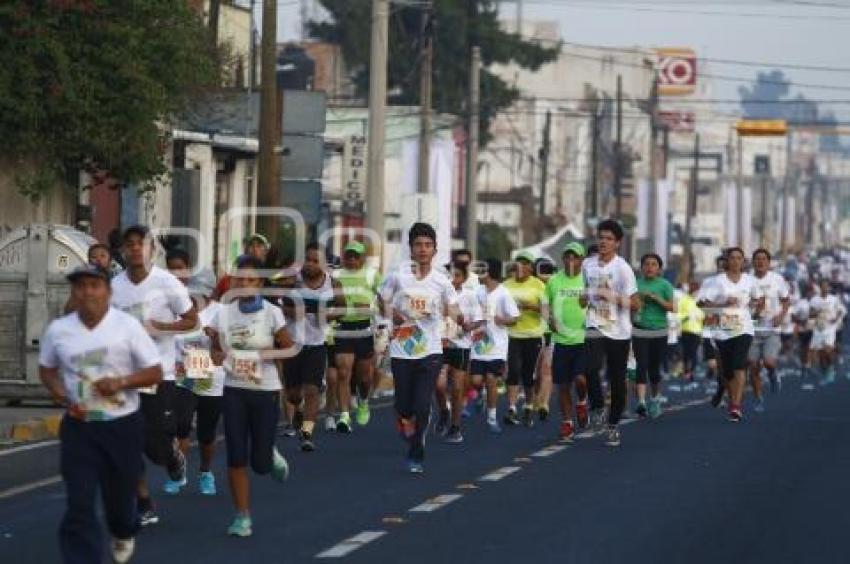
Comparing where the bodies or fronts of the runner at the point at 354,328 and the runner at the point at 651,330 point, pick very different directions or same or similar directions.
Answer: same or similar directions

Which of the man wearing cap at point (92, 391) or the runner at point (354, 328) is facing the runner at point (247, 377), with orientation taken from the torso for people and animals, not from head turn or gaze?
the runner at point (354, 328)

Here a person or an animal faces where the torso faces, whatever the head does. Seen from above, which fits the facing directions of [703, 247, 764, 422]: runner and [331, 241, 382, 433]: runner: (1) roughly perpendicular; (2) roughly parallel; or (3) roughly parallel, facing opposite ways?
roughly parallel

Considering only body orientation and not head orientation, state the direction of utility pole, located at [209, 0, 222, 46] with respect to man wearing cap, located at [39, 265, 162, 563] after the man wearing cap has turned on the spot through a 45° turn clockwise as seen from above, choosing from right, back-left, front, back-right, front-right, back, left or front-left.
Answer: back-right

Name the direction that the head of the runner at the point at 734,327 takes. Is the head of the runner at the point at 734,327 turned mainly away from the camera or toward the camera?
toward the camera

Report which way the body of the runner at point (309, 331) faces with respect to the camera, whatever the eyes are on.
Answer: toward the camera

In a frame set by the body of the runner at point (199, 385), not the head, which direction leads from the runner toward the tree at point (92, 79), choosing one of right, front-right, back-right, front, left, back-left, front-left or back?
back

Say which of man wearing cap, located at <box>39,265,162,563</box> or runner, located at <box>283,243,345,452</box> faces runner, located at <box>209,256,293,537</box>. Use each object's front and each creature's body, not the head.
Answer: runner, located at <box>283,243,345,452</box>

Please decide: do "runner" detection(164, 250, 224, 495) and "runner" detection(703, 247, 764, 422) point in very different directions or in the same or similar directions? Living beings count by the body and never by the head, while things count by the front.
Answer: same or similar directions

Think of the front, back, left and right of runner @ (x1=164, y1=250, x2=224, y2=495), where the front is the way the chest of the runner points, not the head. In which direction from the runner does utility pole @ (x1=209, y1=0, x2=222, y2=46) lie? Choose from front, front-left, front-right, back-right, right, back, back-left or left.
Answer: back

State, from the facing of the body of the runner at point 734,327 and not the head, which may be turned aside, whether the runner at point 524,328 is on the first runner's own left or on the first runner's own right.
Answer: on the first runner's own right

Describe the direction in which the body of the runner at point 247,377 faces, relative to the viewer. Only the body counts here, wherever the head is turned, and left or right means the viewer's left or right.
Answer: facing the viewer

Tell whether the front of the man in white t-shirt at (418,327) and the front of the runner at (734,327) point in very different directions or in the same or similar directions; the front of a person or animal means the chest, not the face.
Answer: same or similar directions

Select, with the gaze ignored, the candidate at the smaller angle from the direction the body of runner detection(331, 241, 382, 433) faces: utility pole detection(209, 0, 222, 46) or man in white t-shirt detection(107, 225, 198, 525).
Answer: the man in white t-shirt

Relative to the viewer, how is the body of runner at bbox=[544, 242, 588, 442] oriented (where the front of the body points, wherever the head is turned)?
toward the camera

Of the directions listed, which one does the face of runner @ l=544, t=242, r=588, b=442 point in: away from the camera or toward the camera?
toward the camera

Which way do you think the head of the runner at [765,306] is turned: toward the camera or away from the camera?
toward the camera
